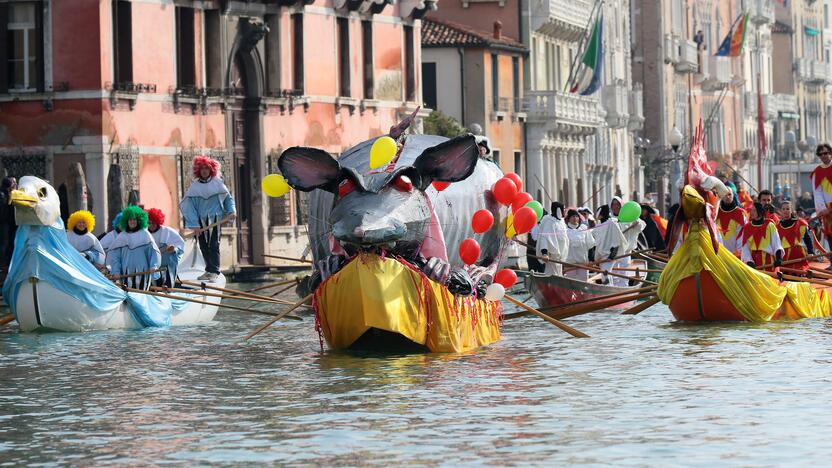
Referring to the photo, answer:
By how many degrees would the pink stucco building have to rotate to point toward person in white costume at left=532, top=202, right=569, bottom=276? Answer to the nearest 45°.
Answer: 0° — it already faces them

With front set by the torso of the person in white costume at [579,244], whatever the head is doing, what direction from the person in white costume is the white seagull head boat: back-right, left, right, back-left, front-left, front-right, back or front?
front

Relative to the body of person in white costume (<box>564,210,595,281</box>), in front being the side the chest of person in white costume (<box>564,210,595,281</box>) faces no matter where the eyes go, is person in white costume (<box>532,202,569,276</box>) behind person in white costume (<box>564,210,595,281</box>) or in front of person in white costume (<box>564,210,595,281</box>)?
in front

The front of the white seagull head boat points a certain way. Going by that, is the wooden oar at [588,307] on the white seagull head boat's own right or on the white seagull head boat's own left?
on the white seagull head boat's own left

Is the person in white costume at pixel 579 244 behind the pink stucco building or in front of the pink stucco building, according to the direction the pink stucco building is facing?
in front

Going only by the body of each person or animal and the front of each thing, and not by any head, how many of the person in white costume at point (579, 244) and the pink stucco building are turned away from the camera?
0

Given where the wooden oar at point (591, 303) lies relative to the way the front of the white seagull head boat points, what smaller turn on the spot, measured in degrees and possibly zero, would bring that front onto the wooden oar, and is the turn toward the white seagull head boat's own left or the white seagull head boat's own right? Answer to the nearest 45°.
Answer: approximately 135° to the white seagull head boat's own left

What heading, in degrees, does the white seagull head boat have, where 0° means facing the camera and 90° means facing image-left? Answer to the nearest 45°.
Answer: approximately 45°

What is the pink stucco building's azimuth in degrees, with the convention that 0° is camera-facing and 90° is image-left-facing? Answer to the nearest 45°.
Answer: approximately 315°

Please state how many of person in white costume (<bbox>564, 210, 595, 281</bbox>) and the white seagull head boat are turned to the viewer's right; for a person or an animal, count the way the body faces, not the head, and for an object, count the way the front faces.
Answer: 0
